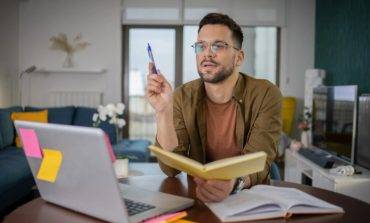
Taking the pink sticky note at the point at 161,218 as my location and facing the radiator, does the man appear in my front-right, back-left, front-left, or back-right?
front-right

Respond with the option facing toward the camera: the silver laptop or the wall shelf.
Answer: the wall shelf

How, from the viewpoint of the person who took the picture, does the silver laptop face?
facing away from the viewer and to the right of the viewer

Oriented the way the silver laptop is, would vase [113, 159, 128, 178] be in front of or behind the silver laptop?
in front

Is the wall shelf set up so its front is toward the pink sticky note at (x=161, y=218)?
yes

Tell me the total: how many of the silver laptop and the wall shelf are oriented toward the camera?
1

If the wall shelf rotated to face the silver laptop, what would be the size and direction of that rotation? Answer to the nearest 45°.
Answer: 0° — it already faces it

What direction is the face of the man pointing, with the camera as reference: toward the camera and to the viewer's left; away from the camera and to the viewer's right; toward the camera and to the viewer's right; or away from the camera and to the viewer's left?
toward the camera and to the viewer's left

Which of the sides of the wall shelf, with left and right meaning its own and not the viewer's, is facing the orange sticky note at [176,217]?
front

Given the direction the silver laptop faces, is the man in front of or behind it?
in front

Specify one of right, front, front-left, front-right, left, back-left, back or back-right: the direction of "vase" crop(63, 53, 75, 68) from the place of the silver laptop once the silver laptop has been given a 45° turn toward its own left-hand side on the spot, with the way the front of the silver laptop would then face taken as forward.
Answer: front

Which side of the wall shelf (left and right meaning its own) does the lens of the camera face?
front

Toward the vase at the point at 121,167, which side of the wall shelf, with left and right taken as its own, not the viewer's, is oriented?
front

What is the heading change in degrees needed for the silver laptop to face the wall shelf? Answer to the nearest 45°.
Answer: approximately 45° to its left
